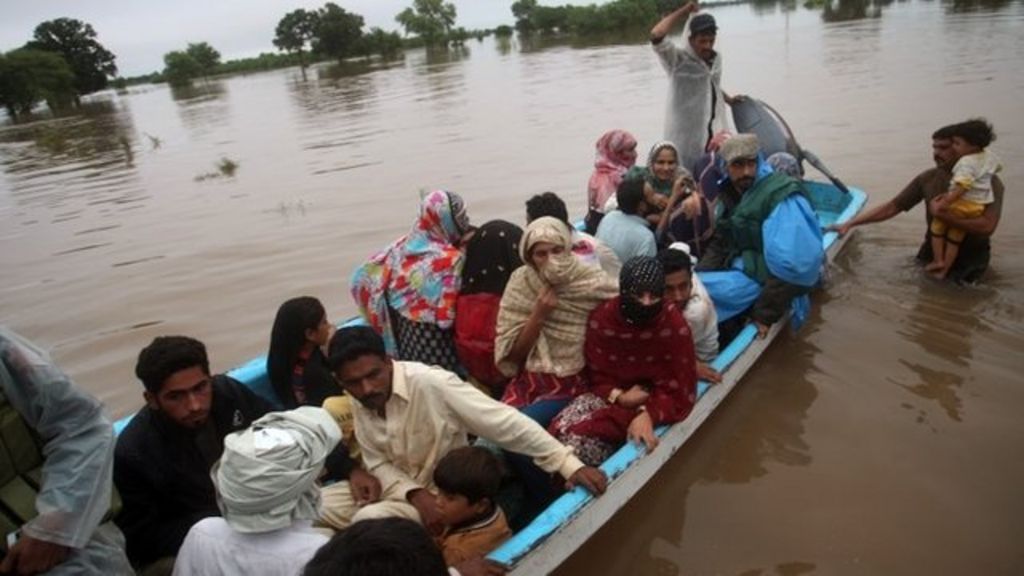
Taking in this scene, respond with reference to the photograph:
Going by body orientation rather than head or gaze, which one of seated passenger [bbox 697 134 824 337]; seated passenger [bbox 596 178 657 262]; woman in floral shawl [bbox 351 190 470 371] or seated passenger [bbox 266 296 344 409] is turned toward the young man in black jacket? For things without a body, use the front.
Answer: seated passenger [bbox 697 134 824 337]

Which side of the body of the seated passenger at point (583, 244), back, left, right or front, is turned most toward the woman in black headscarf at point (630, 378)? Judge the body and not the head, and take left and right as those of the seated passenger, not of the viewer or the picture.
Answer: back

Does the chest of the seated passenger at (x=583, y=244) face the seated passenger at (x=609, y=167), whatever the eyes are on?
yes

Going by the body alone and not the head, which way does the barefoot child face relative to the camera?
to the viewer's left

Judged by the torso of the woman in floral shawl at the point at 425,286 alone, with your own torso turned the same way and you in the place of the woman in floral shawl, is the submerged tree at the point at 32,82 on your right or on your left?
on your left

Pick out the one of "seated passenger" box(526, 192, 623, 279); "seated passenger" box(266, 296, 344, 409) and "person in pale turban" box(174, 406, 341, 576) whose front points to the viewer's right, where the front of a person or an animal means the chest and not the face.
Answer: "seated passenger" box(266, 296, 344, 409)

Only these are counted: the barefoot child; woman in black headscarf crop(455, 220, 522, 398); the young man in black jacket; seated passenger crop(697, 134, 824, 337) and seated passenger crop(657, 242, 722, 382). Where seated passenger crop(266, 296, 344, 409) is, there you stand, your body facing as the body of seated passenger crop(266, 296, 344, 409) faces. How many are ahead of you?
4

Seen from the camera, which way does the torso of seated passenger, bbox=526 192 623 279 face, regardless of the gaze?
away from the camera

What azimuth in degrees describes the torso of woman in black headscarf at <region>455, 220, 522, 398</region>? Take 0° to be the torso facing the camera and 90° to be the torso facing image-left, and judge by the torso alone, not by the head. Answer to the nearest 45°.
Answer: approximately 225°

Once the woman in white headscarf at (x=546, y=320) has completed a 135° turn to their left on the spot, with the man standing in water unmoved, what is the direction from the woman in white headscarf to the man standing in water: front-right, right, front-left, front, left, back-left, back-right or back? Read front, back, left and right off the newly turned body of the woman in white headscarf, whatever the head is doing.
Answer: front

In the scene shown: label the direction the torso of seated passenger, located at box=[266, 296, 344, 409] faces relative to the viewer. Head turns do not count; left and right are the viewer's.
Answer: facing to the right of the viewer

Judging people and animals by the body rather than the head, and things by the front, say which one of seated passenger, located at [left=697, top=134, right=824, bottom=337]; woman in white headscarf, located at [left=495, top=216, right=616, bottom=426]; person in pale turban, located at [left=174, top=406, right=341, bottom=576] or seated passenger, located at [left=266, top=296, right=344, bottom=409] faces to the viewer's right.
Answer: seated passenger, located at [left=266, top=296, right=344, bottom=409]
